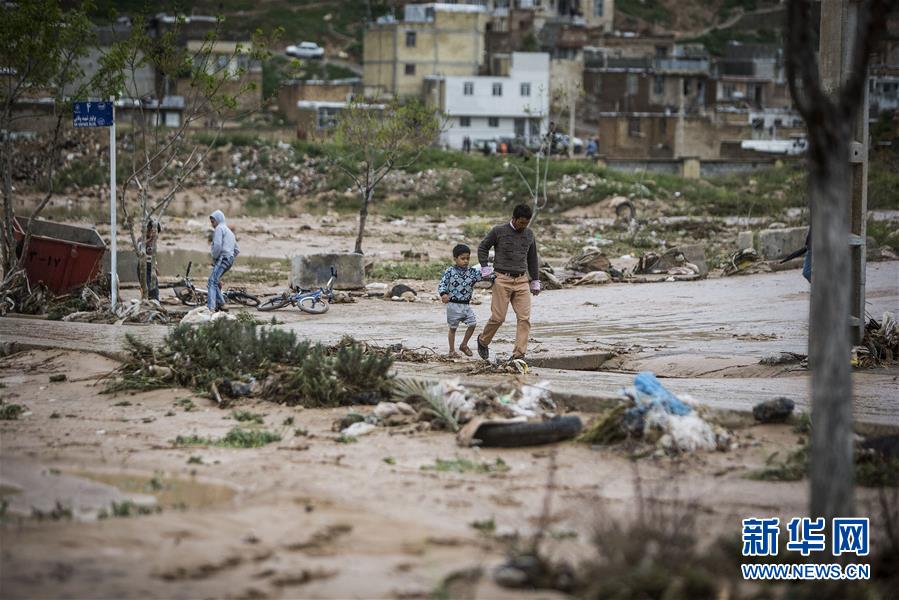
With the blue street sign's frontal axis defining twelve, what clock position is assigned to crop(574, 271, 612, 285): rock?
The rock is roughly at 8 o'clock from the blue street sign.

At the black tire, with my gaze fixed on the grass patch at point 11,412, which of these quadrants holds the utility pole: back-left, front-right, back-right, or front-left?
back-right

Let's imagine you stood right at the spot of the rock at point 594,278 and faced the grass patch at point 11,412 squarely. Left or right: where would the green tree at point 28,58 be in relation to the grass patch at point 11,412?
right

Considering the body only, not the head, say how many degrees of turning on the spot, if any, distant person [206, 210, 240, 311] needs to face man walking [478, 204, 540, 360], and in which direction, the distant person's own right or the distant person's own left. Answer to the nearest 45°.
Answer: approximately 135° to the distant person's own left

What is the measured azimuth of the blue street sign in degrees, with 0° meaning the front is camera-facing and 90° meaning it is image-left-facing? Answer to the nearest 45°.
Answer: approximately 0°

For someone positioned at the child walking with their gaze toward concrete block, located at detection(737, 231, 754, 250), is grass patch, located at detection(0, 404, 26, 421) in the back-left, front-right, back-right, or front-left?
back-left

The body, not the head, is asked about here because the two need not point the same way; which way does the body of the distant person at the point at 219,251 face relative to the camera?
to the viewer's left

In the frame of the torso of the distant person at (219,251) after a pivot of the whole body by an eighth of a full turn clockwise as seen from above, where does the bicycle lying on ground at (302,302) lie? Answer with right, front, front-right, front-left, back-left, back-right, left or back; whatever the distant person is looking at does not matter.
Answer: right
